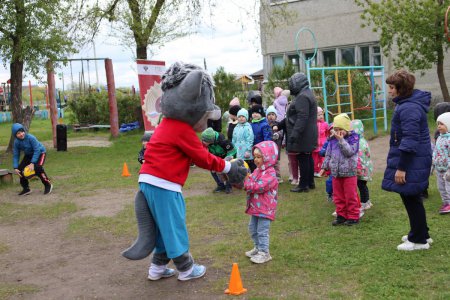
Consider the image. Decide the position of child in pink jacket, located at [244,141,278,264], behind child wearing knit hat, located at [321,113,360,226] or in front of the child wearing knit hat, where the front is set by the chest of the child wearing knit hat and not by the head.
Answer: in front

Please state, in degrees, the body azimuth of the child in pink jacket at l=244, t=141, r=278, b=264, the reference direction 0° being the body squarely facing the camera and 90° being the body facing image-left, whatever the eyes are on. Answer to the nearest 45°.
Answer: approximately 90°

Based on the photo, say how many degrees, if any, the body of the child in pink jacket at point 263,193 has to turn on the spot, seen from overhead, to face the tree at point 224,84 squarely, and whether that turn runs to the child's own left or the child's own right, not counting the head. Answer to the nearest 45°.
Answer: approximately 90° to the child's own right

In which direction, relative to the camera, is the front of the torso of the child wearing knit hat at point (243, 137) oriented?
toward the camera

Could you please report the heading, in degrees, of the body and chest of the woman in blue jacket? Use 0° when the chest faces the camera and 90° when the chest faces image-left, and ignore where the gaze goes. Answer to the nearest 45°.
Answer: approximately 90°

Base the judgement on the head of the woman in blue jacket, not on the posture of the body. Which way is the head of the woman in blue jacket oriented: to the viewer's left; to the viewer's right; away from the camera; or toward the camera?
to the viewer's left

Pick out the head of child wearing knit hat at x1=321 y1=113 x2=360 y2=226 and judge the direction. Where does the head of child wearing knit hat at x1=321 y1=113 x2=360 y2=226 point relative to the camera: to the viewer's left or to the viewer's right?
to the viewer's left

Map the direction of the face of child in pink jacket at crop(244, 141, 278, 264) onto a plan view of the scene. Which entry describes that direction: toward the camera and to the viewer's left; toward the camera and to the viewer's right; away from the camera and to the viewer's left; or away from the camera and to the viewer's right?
toward the camera and to the viewer's left

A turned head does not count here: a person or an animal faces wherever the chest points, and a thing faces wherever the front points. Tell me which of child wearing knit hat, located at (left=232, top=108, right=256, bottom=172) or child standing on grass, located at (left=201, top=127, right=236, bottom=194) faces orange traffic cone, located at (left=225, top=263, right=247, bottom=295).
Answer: the child wearing knit hat

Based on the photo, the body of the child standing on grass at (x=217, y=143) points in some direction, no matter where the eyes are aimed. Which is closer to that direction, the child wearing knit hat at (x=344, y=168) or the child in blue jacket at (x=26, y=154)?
the child in blue jacket

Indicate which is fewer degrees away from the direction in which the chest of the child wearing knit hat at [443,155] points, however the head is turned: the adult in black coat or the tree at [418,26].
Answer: the adult in black coat
